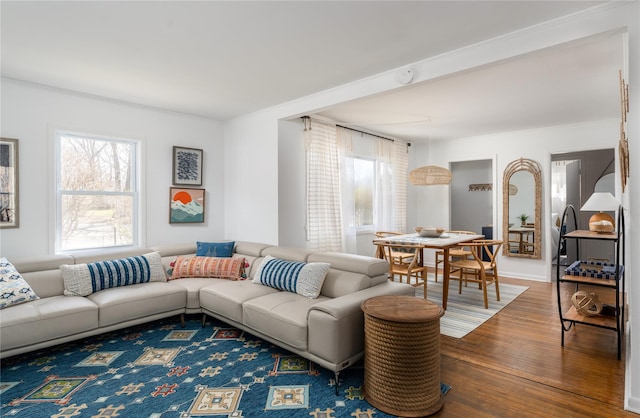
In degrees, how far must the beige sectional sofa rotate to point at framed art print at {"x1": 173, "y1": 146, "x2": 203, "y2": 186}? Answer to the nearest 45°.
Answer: approximately 180°

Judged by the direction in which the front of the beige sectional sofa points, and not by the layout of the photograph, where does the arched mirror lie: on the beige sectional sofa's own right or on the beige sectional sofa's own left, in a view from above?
on the beige sectional sofa's own left

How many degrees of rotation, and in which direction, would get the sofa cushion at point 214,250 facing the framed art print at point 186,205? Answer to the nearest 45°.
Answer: approximately 135° to its right

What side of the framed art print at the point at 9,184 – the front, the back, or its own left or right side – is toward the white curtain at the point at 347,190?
left

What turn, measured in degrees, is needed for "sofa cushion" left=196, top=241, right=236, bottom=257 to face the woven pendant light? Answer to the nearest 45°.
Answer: approximately 90° to its left

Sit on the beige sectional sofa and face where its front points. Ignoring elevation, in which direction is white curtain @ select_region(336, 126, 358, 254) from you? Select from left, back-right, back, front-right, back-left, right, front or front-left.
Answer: back-left

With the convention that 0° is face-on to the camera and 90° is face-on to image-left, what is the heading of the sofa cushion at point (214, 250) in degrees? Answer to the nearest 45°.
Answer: approximately 0°

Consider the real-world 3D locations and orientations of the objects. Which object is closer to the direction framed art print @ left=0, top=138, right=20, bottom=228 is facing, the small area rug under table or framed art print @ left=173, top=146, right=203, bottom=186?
the small area rug under table

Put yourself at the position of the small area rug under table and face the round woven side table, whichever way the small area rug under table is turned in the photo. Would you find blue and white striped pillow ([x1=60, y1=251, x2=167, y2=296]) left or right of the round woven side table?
right

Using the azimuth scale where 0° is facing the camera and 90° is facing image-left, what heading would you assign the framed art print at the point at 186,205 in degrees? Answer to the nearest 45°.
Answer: approximately 0°

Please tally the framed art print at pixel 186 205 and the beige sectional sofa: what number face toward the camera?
2

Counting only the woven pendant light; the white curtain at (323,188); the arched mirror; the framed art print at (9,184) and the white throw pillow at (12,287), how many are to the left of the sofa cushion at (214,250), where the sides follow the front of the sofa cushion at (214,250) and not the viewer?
3
